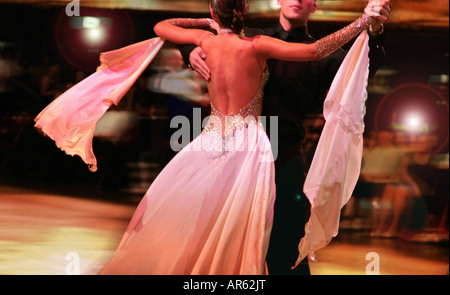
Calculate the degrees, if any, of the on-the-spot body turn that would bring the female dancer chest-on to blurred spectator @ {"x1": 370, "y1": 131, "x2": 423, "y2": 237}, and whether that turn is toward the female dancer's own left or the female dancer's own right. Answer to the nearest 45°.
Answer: approximately 45° to the female dancer's own right

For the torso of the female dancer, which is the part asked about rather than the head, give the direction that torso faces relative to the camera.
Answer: away from the camera

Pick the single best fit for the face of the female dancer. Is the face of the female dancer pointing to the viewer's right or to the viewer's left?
to the viewer's left
